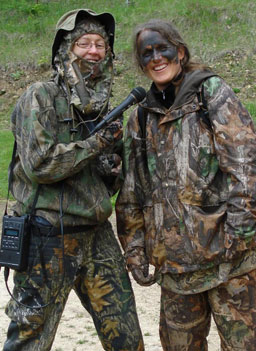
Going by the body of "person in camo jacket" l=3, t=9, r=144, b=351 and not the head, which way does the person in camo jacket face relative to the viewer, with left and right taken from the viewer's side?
facing the viewer and to the right of the viewer
